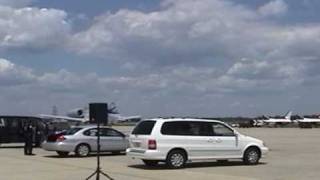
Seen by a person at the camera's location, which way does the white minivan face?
facing away from the viewer and to the right of the viewer

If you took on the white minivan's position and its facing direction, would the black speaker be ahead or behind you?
behind
